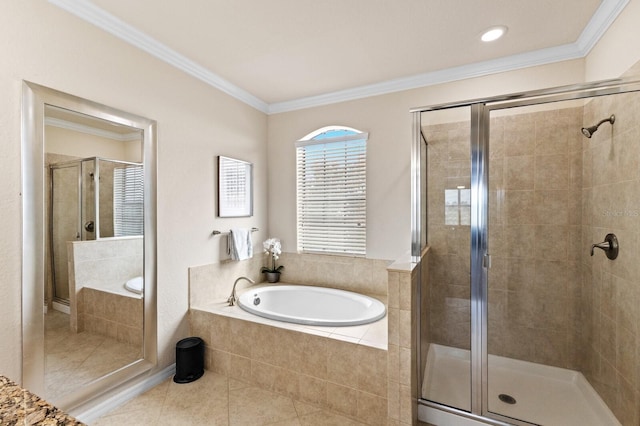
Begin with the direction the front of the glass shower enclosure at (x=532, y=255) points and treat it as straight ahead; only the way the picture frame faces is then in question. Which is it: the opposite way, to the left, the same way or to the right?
to the left

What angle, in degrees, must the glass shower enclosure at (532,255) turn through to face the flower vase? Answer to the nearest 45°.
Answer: approximately 90° to its right

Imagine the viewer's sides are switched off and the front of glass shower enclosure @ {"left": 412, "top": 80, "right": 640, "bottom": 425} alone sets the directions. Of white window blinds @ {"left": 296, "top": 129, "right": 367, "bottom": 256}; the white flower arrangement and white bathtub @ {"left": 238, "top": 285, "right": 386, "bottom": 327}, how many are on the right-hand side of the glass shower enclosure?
3

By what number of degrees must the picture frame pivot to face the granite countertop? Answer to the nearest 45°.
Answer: approximately 45° to its right

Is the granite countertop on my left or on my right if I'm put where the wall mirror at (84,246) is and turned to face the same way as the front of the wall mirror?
on my right

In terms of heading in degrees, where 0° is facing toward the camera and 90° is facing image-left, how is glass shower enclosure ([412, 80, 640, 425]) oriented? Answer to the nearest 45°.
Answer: approximately 0°

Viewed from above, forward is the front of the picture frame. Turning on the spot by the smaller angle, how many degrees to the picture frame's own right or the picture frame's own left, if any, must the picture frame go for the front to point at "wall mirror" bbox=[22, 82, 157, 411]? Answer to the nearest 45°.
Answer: approximately 90° to the picture frame's own right

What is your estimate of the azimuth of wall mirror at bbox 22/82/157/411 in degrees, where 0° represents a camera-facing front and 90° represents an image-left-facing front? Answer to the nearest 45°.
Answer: approximately 315°
